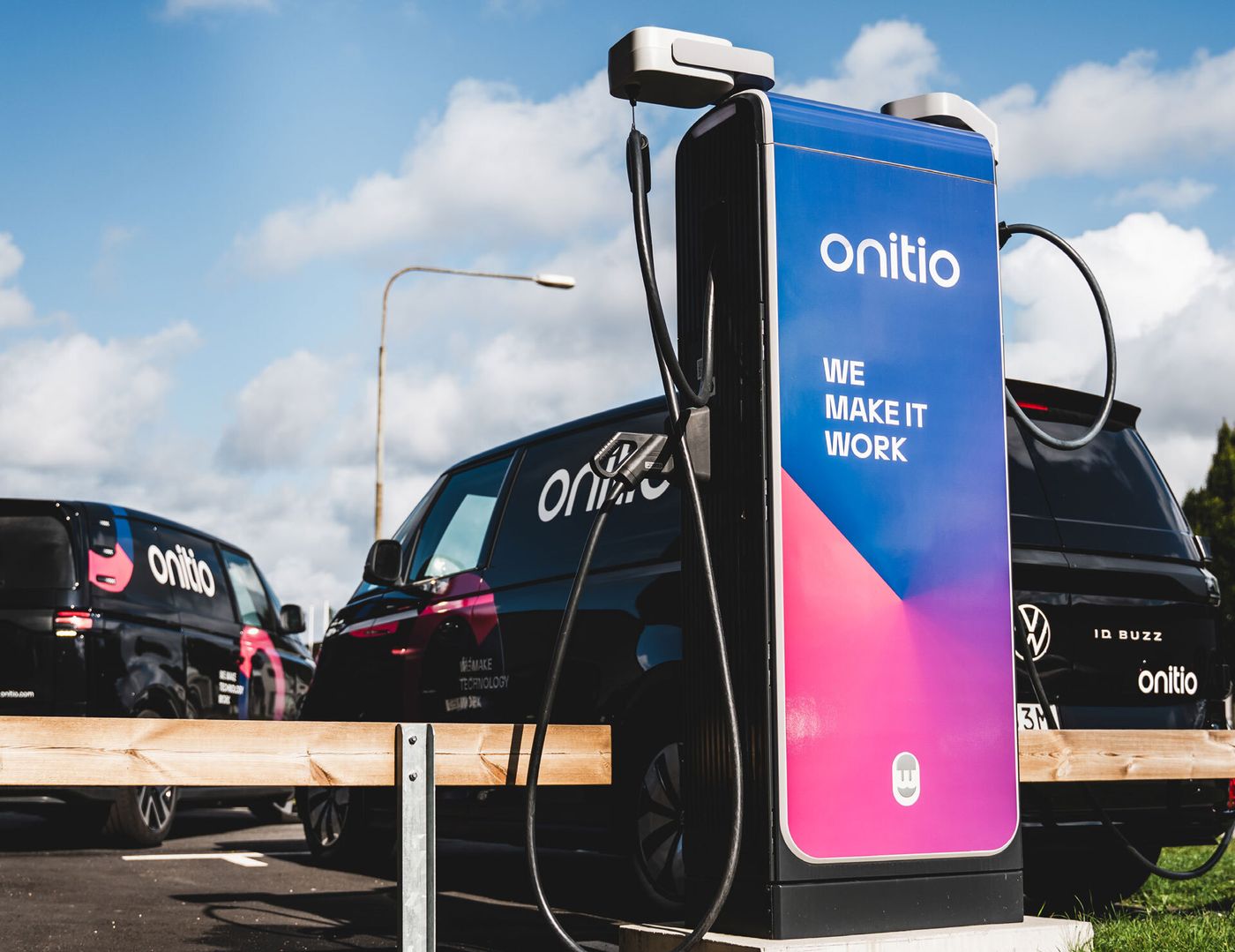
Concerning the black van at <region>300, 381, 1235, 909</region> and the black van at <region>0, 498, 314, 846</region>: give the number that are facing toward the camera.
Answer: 0

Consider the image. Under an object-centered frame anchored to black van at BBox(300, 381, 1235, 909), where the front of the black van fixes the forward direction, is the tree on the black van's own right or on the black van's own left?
on the black van's own right

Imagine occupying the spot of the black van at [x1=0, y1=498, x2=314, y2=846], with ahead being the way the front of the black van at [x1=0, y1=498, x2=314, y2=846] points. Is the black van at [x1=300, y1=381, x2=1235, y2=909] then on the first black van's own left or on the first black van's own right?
on the first black van's own right

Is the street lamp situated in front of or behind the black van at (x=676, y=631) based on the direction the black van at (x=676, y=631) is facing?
in front

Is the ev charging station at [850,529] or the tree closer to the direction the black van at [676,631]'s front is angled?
the tree

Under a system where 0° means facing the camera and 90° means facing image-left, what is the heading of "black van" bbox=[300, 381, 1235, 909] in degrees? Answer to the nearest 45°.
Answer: approximately 135°

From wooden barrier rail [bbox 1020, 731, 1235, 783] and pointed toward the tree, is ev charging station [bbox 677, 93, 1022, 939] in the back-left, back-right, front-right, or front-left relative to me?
back-left

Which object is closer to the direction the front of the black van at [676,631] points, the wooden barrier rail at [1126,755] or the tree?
the tree

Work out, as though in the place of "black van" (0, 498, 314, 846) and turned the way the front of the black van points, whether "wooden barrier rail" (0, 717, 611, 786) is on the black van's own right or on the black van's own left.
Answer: on the black van's own right

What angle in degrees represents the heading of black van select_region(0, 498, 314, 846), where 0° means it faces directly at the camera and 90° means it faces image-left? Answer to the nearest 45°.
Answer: approximately 225°

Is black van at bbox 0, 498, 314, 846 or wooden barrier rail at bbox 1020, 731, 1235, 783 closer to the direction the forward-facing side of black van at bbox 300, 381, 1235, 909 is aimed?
the black van
